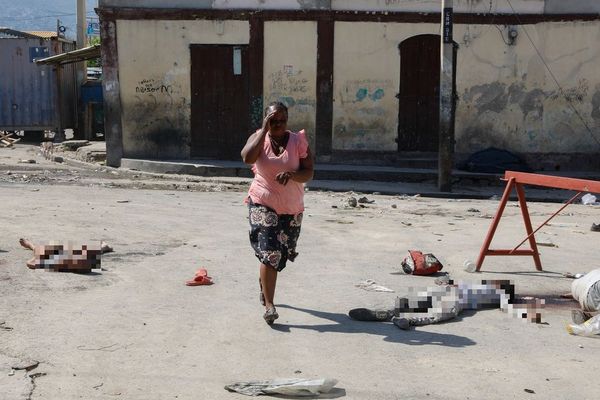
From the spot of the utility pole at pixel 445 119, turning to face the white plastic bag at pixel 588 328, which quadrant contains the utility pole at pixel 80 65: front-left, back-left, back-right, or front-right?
back-right

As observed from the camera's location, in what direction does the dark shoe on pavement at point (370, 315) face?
facing to the left of the viewer

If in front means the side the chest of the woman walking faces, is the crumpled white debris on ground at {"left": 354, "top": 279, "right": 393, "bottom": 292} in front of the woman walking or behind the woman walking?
behind

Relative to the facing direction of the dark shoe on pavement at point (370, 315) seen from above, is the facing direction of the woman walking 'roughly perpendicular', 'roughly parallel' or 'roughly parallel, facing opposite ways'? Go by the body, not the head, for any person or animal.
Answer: roughly perpendicular

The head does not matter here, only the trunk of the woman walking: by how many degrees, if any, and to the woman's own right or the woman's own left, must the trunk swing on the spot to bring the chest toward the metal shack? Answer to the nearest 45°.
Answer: approximately 180°

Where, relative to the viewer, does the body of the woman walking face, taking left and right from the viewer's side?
facing the viewer

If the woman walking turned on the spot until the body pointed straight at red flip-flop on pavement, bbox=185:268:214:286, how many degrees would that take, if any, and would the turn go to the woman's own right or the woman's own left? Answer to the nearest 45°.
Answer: approximately 135° to the woman's own right

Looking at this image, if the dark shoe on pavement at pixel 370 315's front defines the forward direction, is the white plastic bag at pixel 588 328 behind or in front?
behind

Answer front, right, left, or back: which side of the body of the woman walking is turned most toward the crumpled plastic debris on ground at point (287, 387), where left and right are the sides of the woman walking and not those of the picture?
front

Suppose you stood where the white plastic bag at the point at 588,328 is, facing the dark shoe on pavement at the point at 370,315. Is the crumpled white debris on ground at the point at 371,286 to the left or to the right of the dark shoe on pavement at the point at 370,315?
right

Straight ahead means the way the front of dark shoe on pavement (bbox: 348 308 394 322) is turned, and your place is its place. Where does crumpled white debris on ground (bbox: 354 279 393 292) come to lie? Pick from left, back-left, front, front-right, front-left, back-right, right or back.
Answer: right

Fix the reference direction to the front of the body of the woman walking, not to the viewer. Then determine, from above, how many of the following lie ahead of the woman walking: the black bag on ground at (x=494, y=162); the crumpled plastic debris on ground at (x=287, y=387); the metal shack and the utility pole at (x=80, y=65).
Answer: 1

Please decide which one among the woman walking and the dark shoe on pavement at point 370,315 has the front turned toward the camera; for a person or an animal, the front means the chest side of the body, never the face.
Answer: the woman walking

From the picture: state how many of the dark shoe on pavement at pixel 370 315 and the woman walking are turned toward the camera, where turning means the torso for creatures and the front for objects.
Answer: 1
